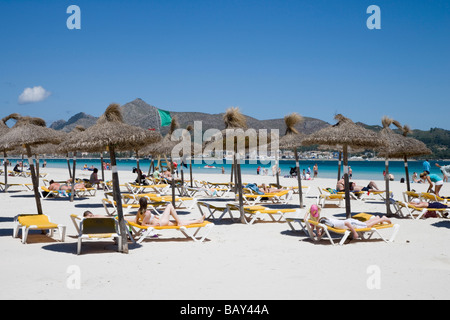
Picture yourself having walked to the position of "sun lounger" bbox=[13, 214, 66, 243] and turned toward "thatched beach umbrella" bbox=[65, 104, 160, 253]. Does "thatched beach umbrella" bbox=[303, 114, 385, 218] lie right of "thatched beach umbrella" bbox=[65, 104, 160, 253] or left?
left

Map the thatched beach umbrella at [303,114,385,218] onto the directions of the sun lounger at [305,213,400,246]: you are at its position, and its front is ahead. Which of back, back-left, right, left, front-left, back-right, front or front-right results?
left

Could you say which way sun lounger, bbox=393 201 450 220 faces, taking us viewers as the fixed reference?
facing to the right of the viewer

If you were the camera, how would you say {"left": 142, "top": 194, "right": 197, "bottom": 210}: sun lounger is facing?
facing to the right of the viewer

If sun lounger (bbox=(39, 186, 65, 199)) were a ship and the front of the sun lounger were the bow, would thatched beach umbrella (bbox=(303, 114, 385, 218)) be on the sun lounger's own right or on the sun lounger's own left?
on the sun lounger's own right

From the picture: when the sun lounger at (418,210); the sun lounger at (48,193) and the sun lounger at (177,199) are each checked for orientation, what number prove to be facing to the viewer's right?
3

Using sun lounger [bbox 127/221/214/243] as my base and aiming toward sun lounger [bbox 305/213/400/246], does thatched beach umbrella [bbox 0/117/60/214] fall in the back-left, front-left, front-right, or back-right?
back-left

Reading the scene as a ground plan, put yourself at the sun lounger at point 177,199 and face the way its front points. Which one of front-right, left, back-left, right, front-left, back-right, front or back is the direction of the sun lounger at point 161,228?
right

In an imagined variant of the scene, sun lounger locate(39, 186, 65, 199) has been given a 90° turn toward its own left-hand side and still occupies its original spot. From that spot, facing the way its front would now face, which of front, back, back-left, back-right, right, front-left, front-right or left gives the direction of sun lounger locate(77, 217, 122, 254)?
back

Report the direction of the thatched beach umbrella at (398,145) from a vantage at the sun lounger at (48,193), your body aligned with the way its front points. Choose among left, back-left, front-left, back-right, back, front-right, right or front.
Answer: front-right

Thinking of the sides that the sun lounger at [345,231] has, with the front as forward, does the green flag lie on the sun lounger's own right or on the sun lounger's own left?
on the sun lounger's own left

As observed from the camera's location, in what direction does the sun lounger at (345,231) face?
facing to the right of the viewer

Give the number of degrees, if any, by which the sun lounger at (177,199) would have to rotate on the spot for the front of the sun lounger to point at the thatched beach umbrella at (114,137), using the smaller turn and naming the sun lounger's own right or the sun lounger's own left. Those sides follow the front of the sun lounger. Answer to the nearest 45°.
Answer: approximately 90° to the sun lounger's own right

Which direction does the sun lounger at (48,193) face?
to the viewer's right

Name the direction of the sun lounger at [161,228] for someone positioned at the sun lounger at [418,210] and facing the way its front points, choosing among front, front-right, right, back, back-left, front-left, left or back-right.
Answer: back-right

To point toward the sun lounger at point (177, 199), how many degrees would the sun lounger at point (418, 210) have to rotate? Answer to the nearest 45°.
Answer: approximately 180°
